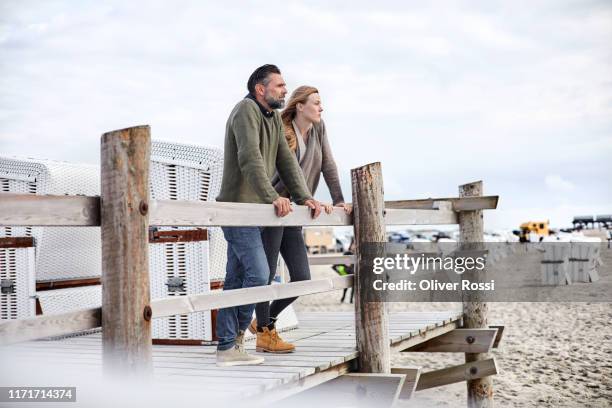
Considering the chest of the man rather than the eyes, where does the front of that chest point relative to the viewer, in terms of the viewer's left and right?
facing the viewer and to the right of the viewer

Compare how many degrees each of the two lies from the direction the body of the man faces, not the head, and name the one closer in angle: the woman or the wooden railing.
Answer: the wooden railing

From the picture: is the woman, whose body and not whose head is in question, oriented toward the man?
no

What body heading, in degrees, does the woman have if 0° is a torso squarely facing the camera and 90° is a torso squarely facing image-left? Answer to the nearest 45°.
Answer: approximately 315°

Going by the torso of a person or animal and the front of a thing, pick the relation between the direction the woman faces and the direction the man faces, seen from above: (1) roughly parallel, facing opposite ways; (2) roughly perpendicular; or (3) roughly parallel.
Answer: roughly parallel

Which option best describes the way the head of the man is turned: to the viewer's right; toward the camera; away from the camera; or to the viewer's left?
to the viewer's right

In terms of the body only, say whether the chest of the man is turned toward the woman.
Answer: no

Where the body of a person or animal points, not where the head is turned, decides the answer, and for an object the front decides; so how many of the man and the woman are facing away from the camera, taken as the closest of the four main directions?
0

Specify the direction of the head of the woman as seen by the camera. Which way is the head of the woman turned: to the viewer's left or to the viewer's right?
to the viewer's right

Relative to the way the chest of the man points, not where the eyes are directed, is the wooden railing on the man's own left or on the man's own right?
on the man's own right
